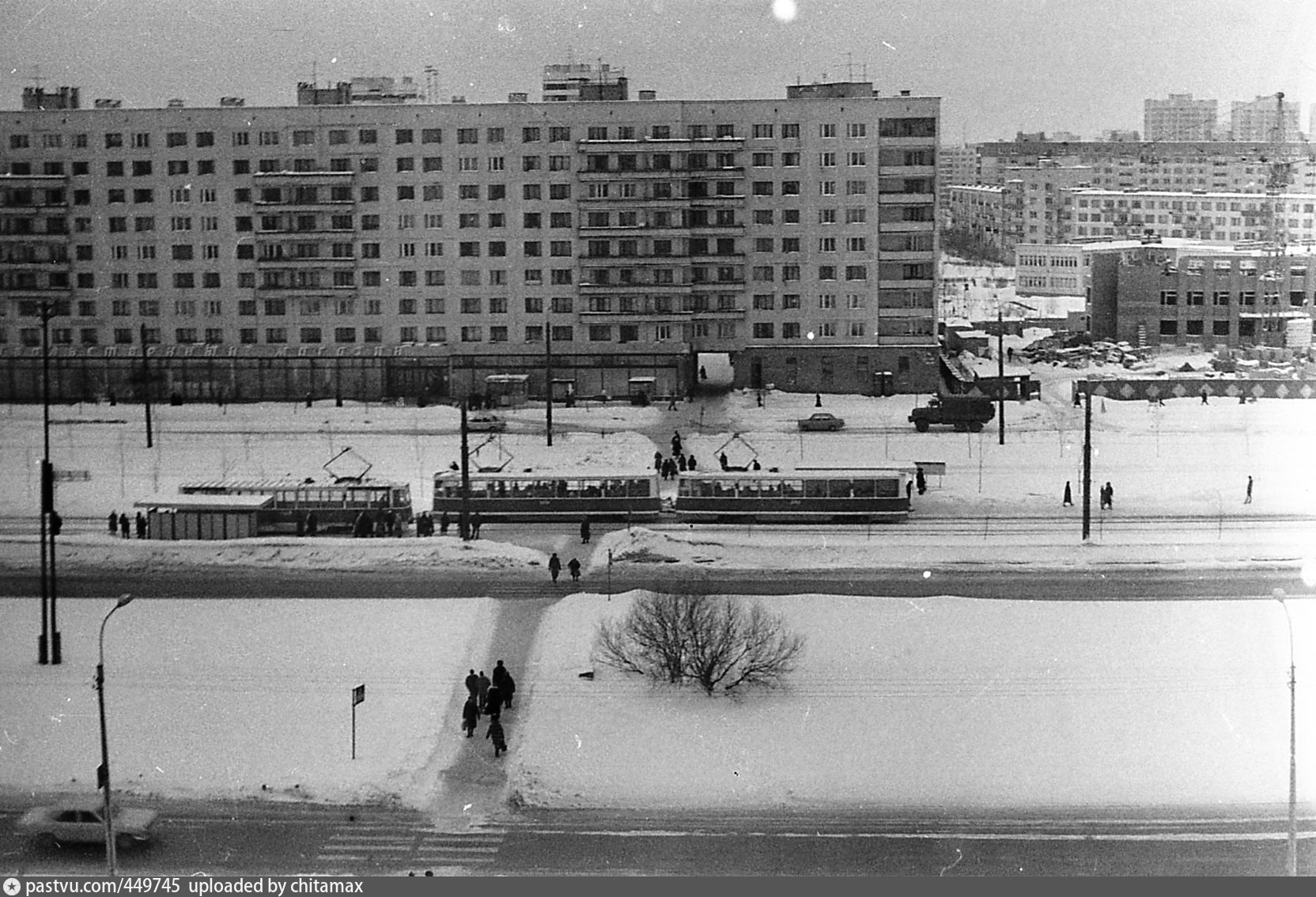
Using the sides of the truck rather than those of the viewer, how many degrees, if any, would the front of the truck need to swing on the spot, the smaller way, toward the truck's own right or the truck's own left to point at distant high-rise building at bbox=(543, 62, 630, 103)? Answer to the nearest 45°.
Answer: approximately 45° to the truck's own right

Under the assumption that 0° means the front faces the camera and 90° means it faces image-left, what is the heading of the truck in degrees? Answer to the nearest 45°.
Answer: approximately 90°

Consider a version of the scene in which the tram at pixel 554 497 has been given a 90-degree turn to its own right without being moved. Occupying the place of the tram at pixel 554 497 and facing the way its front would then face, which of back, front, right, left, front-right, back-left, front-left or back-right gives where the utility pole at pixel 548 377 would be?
front

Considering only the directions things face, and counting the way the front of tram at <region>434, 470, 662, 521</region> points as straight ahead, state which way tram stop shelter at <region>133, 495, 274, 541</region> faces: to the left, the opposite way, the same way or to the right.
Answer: to the right

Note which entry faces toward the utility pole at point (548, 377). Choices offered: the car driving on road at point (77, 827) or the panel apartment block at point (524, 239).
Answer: the panel apartment block

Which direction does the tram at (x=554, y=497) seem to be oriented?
to the viewer's left

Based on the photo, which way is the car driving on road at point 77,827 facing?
to the viewer's right

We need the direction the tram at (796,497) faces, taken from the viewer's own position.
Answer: facing to the left of the viewer
